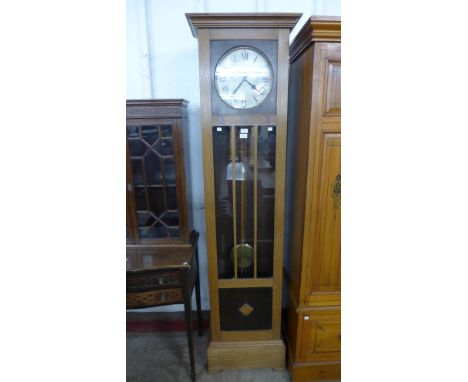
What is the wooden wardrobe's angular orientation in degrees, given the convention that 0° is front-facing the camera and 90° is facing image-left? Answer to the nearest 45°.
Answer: approximately 0°

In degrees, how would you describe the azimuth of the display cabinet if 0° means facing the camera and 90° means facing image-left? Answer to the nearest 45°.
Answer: approximately 0°

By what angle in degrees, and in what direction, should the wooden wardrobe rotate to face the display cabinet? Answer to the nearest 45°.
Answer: approximately 90° to its right

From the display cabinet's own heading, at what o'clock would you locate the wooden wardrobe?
The wooden wardrobe is roughly at 10 o'clock from the display cabinet.

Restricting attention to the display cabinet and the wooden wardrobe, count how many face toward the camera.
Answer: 2
